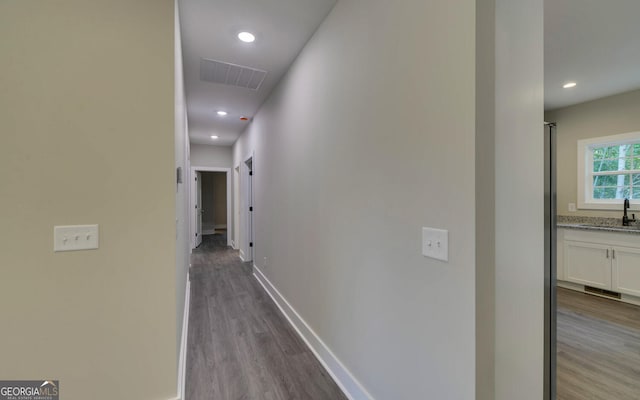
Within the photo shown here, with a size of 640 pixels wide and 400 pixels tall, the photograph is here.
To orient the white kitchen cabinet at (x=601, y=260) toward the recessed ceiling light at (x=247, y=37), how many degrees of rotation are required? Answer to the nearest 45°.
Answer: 0° — it already faces it

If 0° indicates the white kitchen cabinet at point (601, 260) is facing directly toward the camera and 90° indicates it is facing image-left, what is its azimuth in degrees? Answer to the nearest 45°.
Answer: approximately 45°
